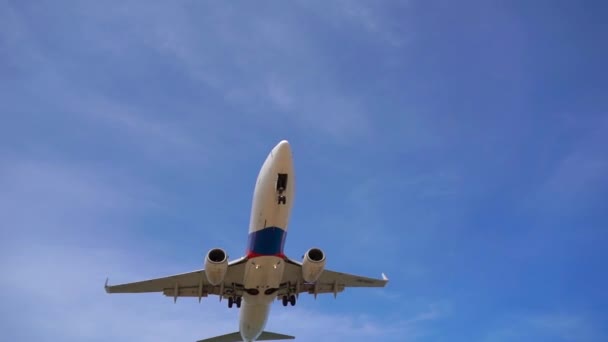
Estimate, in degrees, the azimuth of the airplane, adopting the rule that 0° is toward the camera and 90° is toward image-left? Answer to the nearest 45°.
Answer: approximately 0°
